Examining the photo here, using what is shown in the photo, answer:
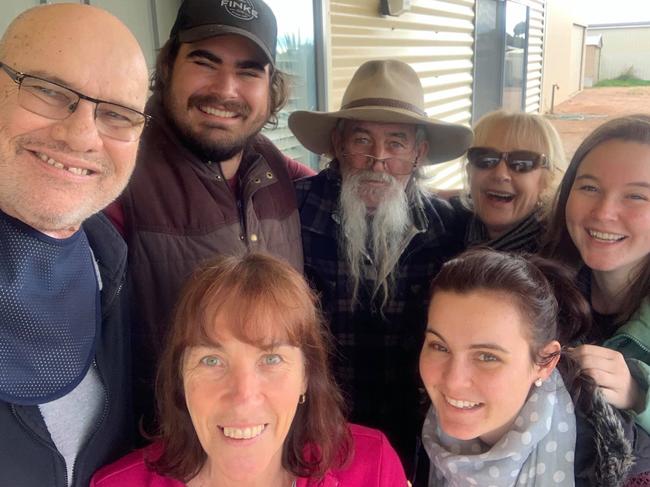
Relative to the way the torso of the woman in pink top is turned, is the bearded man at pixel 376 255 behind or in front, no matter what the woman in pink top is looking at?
behind

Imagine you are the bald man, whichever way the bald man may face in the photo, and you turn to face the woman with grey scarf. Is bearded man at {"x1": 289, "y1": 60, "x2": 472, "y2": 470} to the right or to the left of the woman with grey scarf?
left

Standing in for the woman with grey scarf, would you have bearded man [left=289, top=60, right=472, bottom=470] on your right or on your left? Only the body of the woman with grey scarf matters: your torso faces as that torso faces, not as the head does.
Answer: on your right

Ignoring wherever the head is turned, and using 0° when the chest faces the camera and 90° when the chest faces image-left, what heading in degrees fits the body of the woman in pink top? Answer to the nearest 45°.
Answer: approximately 0°

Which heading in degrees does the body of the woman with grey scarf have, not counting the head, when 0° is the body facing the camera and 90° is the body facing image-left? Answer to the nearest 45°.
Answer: approximately 45°

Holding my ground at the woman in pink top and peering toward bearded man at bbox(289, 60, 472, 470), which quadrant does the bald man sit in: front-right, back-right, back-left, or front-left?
back-left

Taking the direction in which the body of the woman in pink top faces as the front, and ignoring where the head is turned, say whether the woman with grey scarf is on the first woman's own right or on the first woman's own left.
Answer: on the first woman's own left

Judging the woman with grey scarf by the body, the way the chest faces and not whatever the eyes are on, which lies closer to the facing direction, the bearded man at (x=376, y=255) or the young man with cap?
the young man with cap
